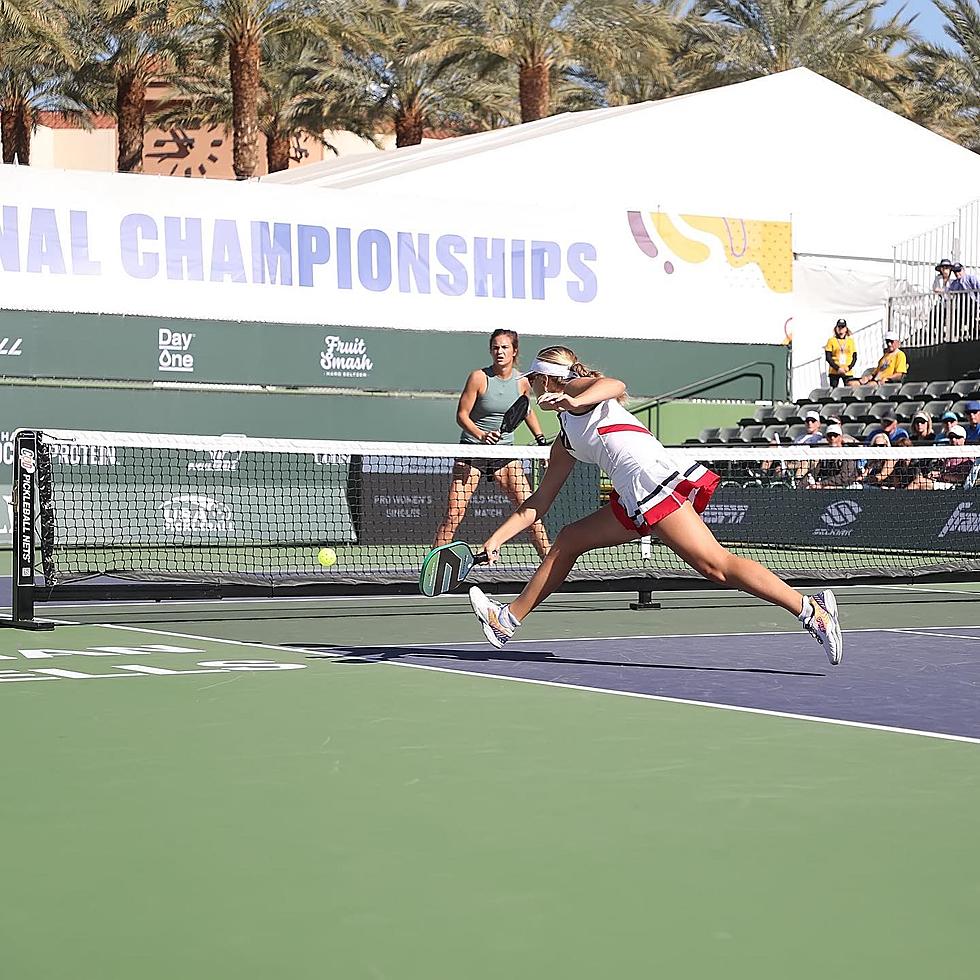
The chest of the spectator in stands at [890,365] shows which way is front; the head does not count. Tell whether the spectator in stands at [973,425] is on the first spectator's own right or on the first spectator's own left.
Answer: on the first spectator's own left

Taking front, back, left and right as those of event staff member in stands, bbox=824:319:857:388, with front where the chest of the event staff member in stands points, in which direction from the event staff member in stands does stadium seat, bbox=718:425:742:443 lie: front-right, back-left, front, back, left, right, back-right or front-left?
front-right

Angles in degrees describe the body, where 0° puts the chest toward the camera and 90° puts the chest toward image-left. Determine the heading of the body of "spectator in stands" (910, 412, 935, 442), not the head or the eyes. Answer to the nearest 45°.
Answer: approximately 45°

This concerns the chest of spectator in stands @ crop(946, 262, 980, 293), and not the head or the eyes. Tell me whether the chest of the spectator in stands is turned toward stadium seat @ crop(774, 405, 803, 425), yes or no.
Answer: yes

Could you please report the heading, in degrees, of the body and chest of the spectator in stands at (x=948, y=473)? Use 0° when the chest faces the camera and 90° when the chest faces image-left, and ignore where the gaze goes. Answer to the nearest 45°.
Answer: approximately 45°

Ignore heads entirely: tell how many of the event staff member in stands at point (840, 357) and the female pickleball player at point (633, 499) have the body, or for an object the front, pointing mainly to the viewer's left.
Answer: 1

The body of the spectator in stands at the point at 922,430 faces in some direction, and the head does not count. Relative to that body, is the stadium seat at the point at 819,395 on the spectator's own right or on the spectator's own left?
on the spectator's own right

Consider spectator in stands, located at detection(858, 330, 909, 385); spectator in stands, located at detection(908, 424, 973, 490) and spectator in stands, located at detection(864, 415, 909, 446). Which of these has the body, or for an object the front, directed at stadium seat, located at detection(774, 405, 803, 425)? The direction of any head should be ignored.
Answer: spectator in stands, located at detection(858, 330, 909, 385)

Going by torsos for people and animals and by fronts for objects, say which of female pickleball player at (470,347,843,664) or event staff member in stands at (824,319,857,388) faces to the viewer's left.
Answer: the female pickleball player

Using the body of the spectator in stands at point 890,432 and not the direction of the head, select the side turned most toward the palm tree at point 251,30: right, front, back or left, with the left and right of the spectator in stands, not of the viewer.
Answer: right

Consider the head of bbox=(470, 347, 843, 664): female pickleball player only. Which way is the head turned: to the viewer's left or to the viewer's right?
to the viewer's left
